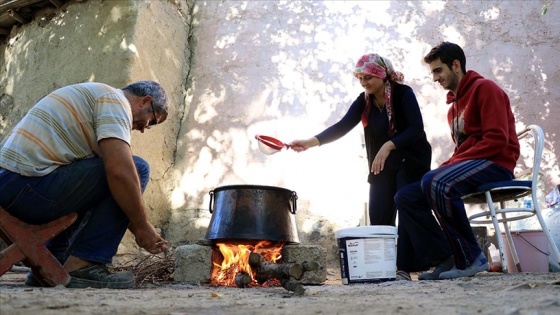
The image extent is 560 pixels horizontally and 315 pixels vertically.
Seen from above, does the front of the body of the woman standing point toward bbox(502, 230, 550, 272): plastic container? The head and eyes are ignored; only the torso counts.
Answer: no

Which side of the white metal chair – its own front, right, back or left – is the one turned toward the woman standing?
front

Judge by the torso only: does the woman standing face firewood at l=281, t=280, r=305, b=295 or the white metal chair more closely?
the firewood

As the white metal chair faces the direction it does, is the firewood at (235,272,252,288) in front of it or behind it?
in front

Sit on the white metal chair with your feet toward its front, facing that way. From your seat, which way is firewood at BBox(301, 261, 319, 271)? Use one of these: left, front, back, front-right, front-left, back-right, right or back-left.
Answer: front-left

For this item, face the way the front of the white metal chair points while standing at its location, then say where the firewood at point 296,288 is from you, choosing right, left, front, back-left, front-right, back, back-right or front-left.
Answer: front-left

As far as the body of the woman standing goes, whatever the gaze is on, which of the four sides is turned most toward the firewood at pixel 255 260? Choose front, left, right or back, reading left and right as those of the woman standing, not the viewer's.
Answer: front

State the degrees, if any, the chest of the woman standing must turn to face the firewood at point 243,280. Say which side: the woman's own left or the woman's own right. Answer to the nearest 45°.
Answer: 0° — they already face it

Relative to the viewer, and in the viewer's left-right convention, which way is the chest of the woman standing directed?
facing the viewer and to the left of the viewer

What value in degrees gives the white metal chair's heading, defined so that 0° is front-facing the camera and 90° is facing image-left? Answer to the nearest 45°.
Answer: approximately 90°
